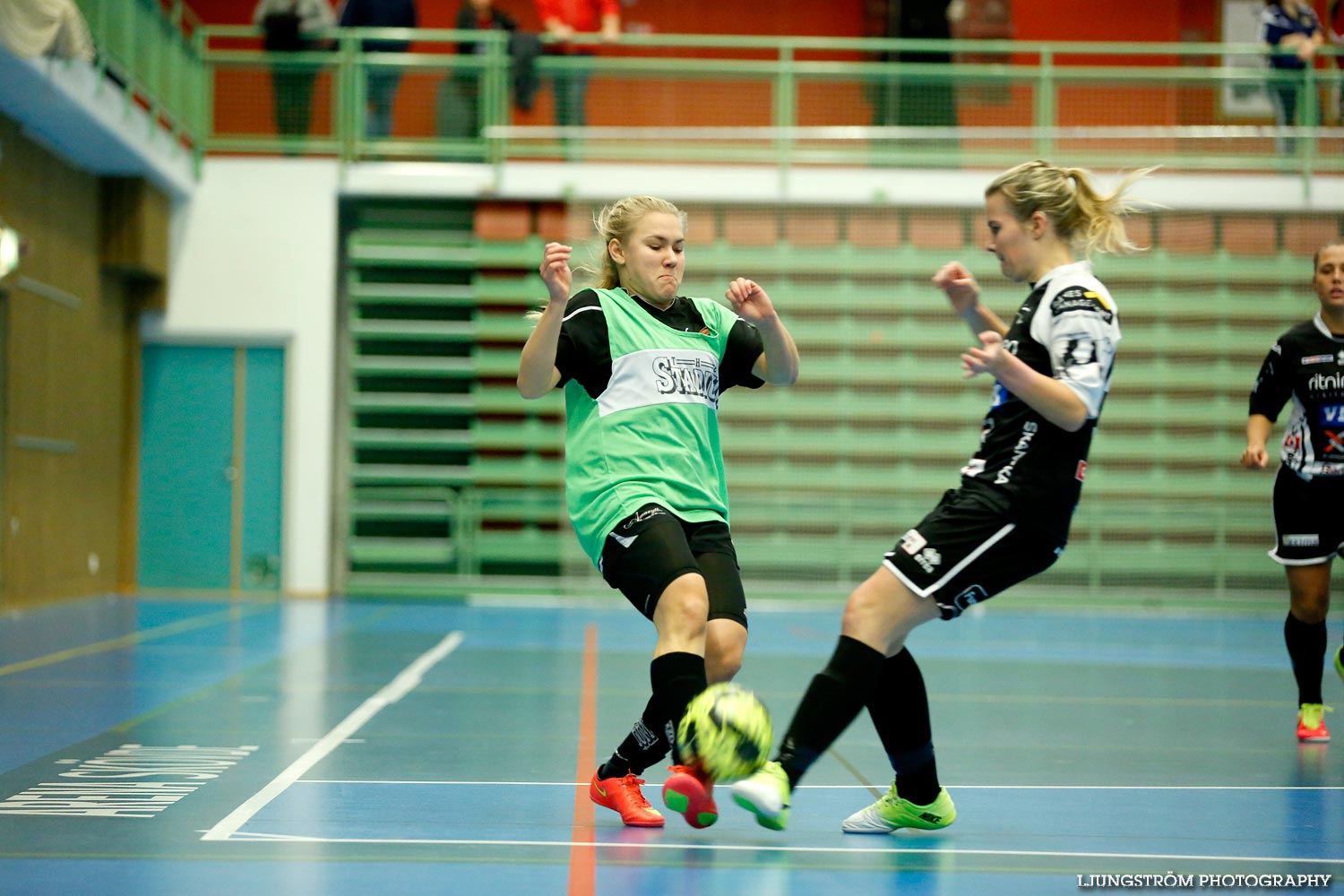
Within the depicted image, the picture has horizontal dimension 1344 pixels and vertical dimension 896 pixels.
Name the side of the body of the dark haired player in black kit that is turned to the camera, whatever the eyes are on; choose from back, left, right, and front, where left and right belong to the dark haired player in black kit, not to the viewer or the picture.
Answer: front

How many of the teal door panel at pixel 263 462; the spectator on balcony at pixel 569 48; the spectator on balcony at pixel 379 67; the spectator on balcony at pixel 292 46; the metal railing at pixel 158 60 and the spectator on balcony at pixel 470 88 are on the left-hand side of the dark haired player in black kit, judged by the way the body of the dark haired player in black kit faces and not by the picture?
0

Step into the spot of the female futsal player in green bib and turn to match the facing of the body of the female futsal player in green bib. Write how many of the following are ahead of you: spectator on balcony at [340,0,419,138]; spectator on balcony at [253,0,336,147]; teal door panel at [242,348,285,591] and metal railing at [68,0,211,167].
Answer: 0

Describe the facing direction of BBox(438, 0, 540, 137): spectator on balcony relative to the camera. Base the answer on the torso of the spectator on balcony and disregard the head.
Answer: toward the camera

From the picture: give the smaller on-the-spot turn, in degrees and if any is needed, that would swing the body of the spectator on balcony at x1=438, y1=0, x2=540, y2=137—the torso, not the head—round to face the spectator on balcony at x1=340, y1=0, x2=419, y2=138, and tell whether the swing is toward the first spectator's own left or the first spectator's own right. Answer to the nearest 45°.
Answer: approximately 90° to the first spectator's own right

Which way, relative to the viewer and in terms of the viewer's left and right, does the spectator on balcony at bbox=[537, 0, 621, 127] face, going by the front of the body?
facing the viewer

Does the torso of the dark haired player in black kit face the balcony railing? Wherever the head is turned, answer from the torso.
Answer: no

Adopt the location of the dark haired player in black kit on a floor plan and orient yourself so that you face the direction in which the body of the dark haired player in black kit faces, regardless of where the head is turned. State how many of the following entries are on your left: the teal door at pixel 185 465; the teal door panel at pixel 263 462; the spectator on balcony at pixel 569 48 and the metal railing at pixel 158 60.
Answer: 0

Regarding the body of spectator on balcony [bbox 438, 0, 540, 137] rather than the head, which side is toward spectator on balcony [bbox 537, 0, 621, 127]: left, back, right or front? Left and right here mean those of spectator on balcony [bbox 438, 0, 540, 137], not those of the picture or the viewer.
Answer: left

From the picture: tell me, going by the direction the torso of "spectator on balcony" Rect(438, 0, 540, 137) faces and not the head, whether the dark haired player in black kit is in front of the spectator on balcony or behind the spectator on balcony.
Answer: in front

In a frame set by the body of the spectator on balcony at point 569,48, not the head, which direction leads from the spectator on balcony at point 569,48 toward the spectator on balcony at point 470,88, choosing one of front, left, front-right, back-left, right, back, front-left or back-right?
right

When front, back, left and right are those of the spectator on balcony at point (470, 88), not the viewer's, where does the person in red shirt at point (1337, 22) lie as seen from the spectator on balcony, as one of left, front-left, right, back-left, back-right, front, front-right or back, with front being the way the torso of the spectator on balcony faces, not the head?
left

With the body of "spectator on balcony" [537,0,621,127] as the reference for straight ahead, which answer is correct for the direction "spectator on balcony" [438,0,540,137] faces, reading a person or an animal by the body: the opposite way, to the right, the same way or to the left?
the same way

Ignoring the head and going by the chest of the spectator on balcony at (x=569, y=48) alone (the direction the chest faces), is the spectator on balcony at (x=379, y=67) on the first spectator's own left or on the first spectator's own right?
on the first spectator's own right

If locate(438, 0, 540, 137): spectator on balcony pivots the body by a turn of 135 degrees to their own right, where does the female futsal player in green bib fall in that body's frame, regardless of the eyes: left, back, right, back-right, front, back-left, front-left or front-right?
back-left

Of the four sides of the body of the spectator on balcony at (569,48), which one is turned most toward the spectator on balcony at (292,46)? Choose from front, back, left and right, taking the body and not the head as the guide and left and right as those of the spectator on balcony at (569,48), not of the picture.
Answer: right

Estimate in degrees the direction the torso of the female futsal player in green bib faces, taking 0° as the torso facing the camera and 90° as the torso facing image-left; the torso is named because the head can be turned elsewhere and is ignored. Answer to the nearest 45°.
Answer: approximately 315°

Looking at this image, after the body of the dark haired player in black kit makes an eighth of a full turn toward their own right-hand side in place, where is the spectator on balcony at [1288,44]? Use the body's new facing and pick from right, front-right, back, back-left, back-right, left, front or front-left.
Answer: back-right

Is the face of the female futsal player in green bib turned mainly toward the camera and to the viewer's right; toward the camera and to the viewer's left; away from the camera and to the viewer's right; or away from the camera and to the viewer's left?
toward the camera and to the viewer's right

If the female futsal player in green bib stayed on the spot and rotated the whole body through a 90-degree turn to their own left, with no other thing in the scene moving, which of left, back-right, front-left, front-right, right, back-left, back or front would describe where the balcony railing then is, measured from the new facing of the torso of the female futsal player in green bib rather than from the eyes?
front-left
